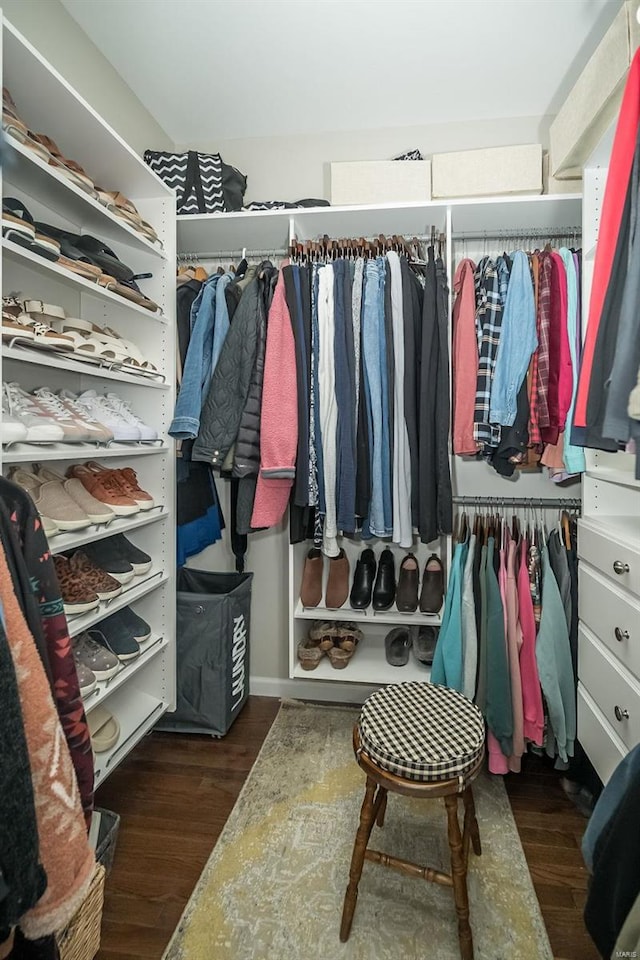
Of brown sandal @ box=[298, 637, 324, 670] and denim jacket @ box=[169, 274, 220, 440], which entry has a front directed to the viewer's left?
the denim jacket

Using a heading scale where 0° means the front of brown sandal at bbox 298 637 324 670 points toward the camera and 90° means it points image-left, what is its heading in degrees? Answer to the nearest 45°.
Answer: approximately 0°

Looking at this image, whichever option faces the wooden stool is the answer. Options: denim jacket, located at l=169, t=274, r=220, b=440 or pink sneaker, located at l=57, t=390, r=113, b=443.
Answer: the pink sneaker

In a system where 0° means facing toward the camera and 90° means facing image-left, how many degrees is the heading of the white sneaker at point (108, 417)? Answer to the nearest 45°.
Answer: approximately 315°

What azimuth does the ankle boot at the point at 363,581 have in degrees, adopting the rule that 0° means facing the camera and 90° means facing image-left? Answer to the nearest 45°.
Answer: approximately 0°

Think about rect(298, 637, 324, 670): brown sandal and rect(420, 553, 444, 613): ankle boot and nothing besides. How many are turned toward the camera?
2

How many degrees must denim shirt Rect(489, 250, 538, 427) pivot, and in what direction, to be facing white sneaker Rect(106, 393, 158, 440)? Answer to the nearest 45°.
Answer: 0° — it already faces it

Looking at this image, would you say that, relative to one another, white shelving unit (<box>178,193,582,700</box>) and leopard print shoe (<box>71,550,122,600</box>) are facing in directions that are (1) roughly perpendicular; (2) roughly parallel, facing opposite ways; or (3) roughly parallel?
roughly perpendicular

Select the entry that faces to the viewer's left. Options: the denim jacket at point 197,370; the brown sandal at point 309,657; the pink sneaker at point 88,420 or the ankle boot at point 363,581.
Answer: the denim jacket
